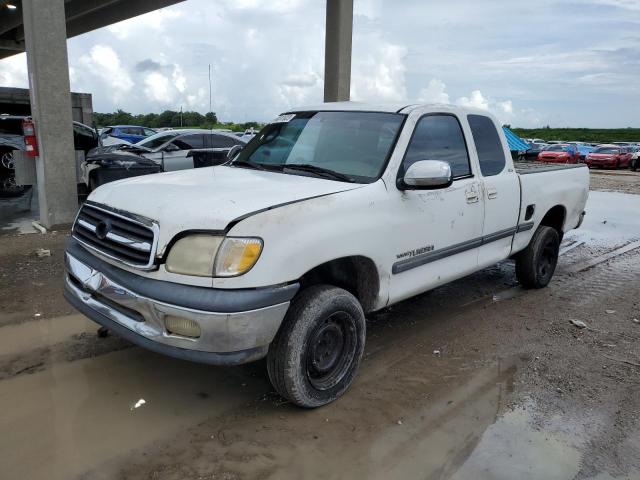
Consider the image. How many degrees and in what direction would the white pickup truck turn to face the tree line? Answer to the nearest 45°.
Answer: approximately 135° to its right

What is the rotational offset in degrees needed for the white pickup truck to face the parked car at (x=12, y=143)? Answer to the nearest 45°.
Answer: approximately 90° to its right

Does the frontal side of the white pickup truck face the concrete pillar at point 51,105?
no

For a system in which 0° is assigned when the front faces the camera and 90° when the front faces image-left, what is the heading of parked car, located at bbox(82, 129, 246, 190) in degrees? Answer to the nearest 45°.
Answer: approximately 45°

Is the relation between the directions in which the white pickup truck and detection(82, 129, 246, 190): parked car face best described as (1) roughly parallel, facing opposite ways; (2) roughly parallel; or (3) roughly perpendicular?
roughly parallel

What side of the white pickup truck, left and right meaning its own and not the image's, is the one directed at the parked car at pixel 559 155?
back

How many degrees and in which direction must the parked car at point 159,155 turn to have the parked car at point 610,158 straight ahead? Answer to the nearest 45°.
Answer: approximately 180°

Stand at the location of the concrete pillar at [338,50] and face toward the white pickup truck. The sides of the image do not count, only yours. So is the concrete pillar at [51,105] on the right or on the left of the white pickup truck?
right

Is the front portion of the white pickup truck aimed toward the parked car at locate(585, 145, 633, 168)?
no

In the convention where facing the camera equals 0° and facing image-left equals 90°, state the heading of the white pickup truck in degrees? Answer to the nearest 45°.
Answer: approximately 45°

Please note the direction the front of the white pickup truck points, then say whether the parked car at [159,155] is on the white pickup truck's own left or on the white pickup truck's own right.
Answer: on the white pickup truck's own right

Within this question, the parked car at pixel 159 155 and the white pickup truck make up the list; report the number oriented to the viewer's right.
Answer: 0

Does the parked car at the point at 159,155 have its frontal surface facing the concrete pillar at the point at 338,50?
no

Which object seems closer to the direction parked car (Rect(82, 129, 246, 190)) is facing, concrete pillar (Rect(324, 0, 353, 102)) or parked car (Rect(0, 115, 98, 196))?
the parked car
